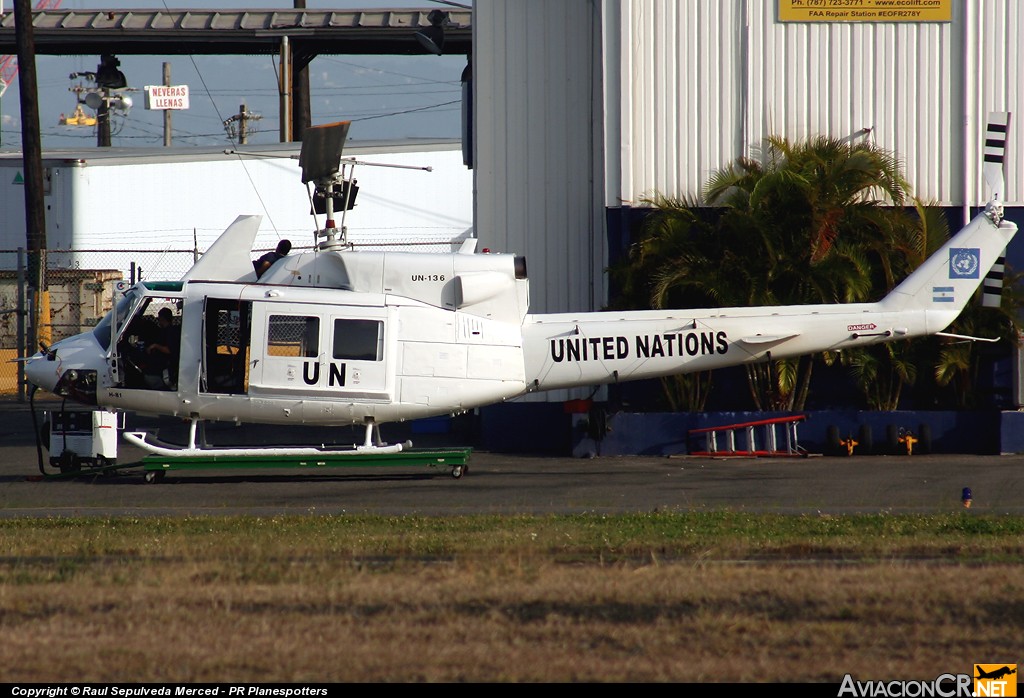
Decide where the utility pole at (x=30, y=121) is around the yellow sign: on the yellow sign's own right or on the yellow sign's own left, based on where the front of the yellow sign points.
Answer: on the yellow sign's own right

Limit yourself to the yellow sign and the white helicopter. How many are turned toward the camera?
1

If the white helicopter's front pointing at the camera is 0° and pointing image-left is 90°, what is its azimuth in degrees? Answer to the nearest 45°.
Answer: approximately 90°

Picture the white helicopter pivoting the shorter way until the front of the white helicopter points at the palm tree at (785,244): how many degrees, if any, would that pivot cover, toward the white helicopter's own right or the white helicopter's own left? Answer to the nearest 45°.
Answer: approximately 135° to the white helicopter's own right

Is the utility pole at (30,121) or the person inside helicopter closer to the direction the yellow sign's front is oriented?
the person inside helicopter

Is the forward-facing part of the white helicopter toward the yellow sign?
no

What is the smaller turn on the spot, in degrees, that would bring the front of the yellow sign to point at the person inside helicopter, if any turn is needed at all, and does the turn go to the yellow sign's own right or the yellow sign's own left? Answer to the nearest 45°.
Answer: approximately 45° to the yellow sign's own right

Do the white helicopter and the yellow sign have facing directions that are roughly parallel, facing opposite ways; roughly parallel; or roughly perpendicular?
roughly perpendicular

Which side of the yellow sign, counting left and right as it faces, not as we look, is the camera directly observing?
front

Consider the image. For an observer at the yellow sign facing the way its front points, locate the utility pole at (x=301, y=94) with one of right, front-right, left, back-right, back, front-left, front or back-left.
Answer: back-right

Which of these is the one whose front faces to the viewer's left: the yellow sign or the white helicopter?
the white helicopter

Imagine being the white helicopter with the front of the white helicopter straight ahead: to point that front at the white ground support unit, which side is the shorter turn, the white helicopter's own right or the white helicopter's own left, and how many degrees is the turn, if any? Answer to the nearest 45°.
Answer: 0° — it already faces it

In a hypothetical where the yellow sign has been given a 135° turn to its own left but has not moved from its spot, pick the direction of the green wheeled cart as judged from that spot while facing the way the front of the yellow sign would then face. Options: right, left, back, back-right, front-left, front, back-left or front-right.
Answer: back

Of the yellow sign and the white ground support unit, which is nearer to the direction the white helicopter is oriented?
the white ground support unit

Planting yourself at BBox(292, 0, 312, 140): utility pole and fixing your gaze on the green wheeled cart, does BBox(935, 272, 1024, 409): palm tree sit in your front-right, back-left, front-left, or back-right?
front-left

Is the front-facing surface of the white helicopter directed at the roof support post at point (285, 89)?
no
